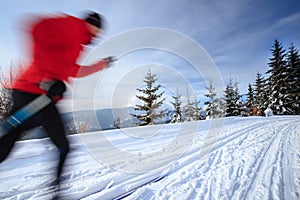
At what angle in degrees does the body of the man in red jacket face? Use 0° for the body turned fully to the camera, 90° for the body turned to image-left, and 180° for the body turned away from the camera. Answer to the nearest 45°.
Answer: approximately 270°

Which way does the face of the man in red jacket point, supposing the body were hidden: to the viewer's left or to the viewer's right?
to the viewer's right

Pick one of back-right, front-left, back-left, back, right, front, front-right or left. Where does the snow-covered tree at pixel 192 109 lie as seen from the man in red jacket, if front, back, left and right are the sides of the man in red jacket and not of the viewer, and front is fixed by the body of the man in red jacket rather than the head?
front-left
